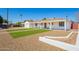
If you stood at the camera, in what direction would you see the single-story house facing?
facing the viewer and to the left of the viewer
